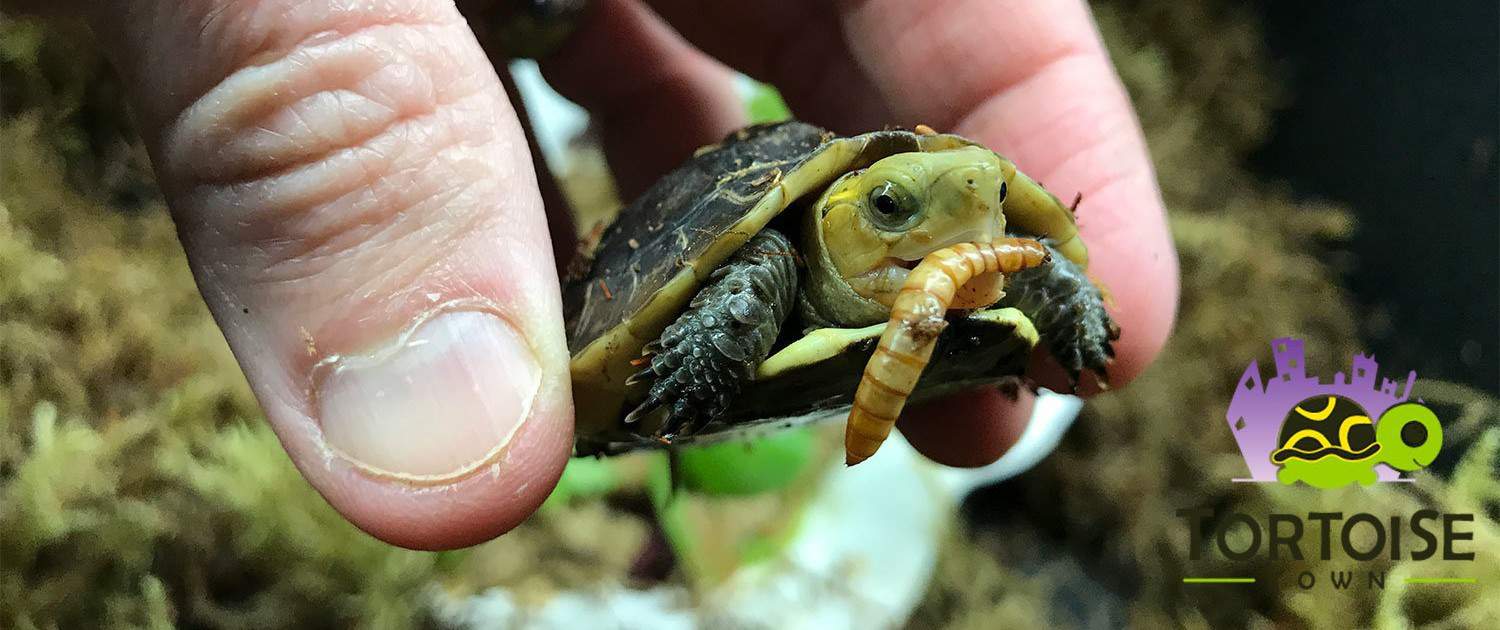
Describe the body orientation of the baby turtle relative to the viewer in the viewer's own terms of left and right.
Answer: facing the viewer and to the right of the viewer
